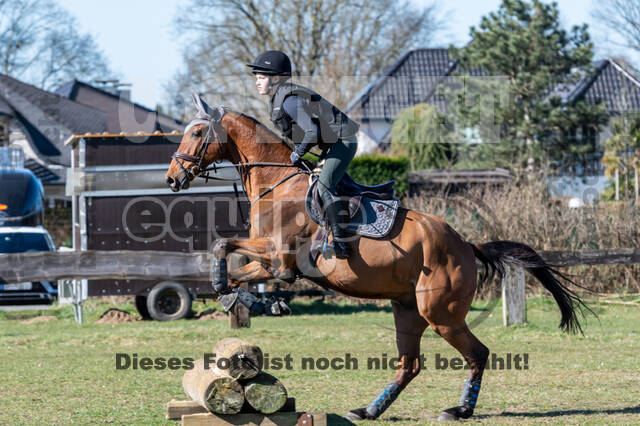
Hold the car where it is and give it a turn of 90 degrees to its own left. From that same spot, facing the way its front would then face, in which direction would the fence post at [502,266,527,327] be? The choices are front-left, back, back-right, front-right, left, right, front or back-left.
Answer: front-right

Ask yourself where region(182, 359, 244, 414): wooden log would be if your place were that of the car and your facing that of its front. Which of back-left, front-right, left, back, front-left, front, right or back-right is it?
front

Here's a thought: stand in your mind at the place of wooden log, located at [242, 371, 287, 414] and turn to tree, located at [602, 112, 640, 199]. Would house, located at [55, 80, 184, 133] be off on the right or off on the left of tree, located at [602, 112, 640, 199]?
left

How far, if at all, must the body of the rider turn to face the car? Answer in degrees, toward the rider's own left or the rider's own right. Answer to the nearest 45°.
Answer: approximately 45° to the rider's own right

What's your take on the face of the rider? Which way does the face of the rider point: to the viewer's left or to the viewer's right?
to the viewer's left

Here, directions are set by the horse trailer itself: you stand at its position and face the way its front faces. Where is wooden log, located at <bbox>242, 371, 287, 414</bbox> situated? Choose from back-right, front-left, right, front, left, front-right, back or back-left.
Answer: right

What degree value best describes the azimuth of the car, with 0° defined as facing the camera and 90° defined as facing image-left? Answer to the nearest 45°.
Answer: approximately 0°

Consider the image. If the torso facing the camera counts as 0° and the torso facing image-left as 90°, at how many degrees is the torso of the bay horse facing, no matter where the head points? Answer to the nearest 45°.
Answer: approximately 90°

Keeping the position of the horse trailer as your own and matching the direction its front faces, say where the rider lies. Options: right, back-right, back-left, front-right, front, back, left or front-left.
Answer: right

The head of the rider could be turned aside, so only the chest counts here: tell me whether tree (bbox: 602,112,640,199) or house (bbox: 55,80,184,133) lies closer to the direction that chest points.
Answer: the house

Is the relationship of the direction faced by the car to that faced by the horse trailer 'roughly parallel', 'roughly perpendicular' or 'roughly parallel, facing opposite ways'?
roughly perpendicular

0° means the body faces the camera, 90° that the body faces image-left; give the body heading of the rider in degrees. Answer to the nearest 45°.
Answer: approximately 90°

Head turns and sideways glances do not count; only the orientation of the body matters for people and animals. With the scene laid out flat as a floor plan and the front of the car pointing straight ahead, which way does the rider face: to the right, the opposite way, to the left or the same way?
to the right
